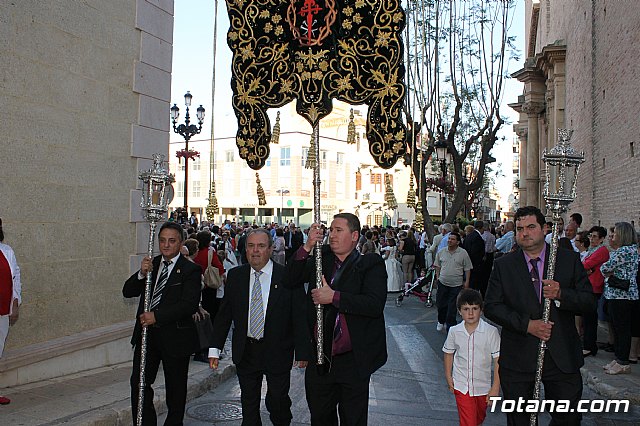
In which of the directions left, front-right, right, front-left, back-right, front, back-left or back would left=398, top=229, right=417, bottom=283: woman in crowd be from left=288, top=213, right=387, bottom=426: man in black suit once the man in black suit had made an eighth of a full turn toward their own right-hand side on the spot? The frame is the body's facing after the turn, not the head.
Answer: right

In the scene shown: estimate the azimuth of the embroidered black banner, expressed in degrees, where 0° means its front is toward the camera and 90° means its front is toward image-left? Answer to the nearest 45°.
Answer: approximately 0°

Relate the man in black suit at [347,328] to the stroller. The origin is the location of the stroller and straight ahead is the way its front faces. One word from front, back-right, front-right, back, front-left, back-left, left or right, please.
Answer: front-left
